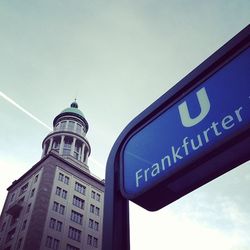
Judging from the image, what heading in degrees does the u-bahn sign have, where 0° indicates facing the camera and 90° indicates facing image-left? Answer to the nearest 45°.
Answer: approximately 45°

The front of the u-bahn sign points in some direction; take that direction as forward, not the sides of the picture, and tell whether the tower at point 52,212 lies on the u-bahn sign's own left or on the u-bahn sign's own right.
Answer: on the u-bahn sign's own right
